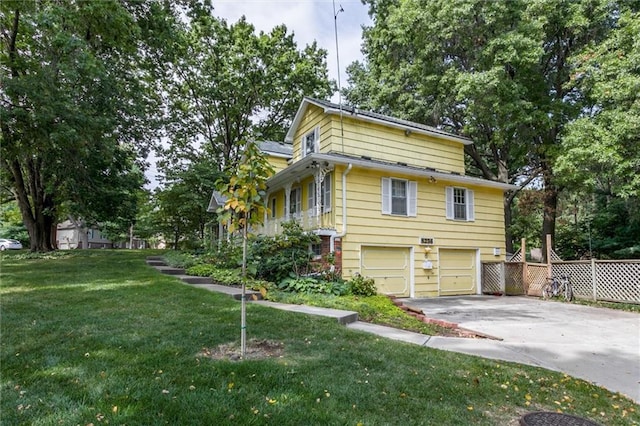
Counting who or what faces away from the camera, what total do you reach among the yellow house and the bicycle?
0

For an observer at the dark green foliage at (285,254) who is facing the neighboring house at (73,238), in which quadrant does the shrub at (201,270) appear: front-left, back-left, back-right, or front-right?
front-left

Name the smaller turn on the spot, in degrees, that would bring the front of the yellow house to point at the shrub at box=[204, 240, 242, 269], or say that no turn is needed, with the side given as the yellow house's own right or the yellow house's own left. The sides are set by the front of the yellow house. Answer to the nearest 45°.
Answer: approximately 45° to the yellow house's own right

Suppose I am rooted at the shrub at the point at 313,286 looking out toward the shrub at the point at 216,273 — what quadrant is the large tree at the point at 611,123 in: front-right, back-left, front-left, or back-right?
back-right

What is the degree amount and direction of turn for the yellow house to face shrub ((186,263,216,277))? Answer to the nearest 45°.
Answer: approximately 45° to its right
